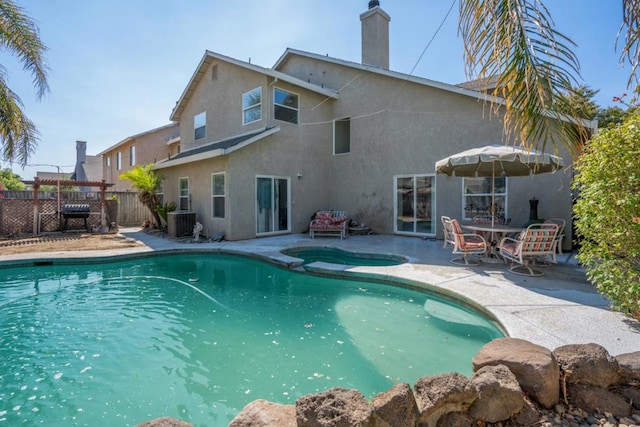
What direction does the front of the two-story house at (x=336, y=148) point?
away from the camera

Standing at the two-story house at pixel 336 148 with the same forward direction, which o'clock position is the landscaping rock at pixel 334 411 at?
The landscaping rock is roughly at 6 o'clock from the two-story house.

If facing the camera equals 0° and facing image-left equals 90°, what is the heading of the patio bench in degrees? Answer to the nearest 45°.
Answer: approximately 0°

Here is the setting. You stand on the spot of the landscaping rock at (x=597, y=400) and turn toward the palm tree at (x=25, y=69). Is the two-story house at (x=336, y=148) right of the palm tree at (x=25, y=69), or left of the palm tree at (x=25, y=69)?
right

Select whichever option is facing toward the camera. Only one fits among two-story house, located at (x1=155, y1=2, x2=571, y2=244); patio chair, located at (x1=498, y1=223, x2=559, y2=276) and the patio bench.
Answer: the patio bench

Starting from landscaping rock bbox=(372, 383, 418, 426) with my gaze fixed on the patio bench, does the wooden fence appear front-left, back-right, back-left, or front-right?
front-left

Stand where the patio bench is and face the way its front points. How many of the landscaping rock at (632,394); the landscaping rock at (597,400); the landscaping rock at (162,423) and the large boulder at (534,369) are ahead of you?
4

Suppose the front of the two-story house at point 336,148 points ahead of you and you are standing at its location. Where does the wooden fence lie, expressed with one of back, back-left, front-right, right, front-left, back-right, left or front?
left

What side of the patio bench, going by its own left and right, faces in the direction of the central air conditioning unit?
right

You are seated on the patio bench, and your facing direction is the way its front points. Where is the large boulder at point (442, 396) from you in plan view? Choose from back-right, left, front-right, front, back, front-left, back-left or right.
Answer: front
